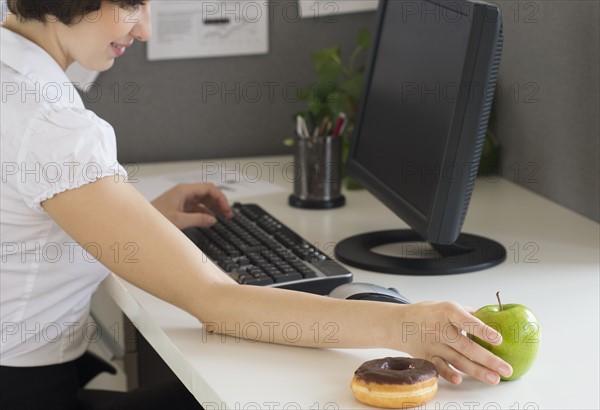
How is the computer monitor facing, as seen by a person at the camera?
facing the viewer and to the left of the viewer

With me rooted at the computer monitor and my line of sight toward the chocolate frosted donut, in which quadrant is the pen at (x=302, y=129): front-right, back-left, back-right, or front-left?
back-right

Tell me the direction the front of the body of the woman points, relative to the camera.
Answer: to the viewer's right

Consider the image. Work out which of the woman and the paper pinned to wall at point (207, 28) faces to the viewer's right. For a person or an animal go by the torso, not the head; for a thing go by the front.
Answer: the woman

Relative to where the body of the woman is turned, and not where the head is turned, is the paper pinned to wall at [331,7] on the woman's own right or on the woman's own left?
on the woman's own left

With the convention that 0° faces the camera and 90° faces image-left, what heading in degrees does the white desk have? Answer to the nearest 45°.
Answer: approximately 45°

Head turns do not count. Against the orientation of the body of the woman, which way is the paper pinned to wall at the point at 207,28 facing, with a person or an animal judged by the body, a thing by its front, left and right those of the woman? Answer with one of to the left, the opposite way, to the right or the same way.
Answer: to the right

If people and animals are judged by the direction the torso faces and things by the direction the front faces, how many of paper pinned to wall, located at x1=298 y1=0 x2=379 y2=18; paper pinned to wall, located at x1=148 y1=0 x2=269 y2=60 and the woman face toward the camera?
2

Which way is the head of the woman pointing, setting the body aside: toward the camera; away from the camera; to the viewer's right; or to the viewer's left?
to the viewer's right

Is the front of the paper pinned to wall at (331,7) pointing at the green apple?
yes

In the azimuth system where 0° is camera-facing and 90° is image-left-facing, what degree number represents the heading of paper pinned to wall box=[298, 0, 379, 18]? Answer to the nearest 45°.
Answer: approximately 0°

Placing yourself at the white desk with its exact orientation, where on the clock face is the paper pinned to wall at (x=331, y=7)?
The paper pinned to wall is roughly at 4 o'clock from the white desk.
